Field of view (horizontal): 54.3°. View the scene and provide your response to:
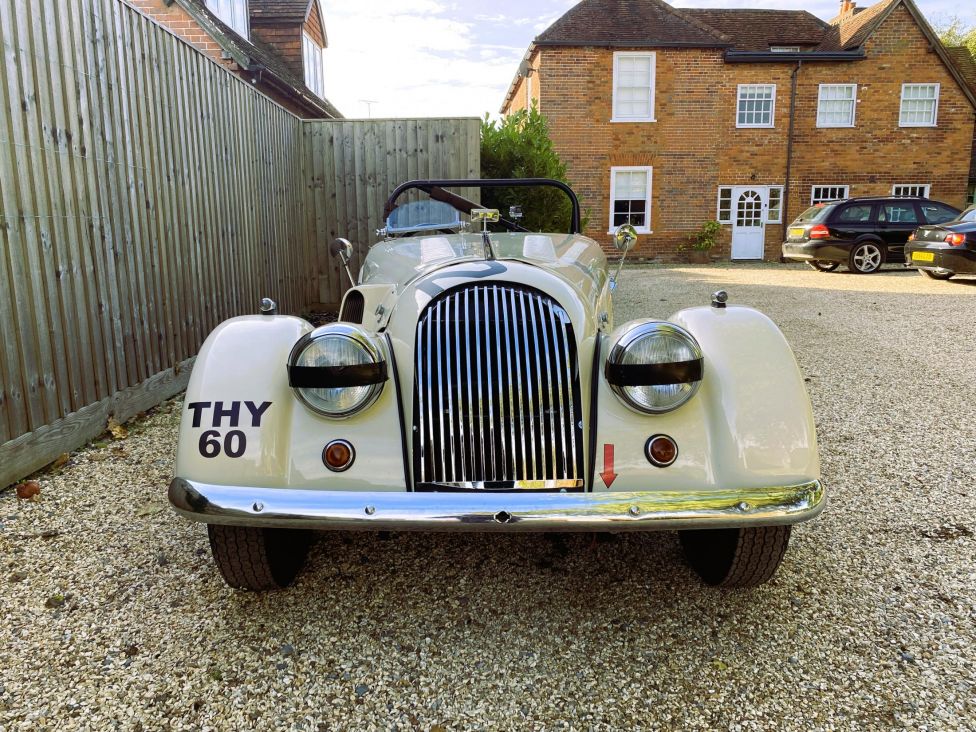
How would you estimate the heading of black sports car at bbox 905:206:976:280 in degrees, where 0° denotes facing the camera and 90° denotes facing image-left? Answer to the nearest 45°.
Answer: approximately 225°

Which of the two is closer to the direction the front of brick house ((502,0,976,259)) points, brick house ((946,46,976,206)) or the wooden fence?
the wooden fence

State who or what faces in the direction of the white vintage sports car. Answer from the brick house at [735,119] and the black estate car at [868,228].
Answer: the brick house

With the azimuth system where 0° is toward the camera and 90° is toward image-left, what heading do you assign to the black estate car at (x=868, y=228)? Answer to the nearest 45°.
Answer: approximately 225°

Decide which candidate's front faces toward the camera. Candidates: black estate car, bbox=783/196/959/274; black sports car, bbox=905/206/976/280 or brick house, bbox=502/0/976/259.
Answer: the brick house

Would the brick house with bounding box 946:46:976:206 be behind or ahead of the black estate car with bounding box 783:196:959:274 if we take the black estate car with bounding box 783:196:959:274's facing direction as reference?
ahead

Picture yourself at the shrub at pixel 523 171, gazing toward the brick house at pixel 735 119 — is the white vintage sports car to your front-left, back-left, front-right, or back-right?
back-right

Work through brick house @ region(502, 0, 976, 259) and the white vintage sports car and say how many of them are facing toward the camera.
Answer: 2

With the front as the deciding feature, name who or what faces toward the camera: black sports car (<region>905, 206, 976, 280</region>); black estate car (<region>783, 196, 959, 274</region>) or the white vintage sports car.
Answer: the white vintage sports car

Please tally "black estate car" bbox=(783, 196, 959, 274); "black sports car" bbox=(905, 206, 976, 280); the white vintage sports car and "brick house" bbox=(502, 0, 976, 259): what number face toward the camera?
2

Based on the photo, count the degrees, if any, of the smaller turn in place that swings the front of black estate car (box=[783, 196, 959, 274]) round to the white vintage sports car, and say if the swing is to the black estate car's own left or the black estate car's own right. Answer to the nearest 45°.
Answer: approximately 135° to the black estate car's own right

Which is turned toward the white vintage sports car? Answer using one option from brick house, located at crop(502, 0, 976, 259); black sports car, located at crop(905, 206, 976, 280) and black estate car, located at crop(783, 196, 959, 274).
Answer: the brick house

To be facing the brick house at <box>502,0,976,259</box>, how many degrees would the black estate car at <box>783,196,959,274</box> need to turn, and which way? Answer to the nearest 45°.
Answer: approximately 90° to its left

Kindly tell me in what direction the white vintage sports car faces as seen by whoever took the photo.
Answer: facing the viewer

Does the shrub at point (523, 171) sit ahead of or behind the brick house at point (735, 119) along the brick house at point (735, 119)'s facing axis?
ahead
